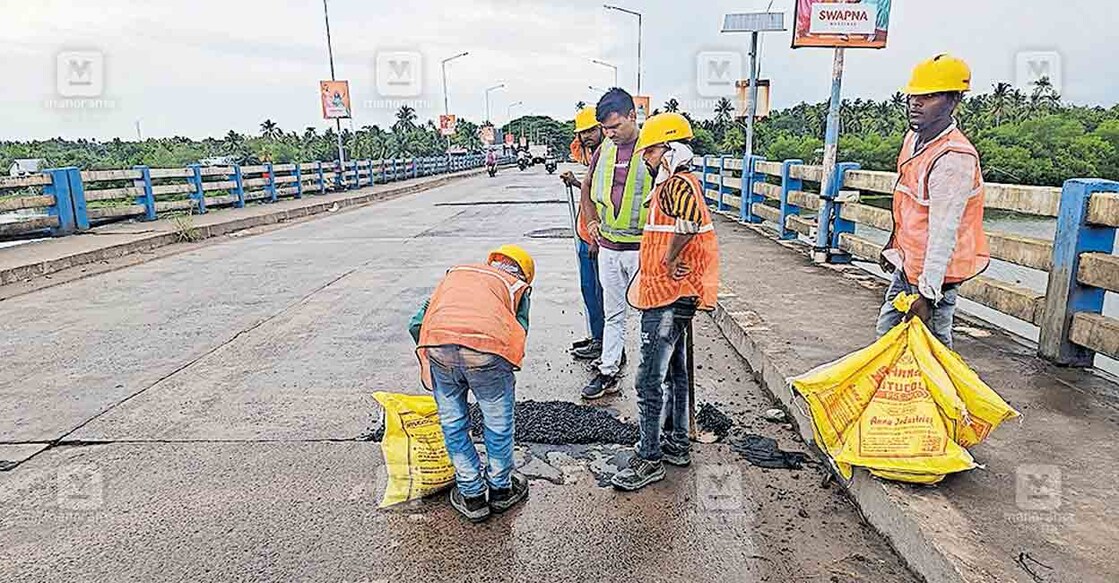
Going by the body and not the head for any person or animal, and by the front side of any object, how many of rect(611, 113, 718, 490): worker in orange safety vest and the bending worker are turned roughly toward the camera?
0

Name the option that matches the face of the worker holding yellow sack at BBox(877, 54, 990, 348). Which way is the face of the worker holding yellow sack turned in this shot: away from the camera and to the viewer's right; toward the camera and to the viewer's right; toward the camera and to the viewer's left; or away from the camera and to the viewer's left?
toward the camera and to the viewer's left

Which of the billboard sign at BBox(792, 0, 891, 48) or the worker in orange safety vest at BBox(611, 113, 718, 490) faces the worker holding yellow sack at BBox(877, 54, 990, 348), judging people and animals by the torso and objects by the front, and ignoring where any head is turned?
the billboard sign

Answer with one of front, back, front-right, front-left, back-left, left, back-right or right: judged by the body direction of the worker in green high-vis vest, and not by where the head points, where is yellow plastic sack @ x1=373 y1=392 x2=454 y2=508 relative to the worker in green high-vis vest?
front-right

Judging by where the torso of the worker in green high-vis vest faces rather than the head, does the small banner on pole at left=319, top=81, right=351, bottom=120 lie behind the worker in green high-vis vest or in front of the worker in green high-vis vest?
behind

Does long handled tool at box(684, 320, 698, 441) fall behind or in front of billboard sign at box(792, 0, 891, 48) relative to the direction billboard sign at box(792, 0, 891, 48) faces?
in front

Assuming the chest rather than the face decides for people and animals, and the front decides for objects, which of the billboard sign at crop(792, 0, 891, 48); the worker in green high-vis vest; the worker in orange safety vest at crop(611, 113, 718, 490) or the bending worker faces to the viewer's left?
the worker in orange safety vest

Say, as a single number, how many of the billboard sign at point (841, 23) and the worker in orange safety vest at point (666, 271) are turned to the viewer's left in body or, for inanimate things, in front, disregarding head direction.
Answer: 1

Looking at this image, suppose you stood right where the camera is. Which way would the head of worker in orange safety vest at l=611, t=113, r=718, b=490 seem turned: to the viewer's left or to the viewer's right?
to the viewer's left

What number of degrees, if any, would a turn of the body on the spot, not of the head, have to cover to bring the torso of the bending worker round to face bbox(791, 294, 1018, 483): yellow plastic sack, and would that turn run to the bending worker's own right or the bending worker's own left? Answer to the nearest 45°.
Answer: approximately 45° to the bending worker's own right

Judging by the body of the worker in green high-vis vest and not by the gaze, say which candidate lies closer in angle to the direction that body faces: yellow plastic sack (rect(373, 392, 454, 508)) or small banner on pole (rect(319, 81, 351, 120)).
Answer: the yellow plastic sack

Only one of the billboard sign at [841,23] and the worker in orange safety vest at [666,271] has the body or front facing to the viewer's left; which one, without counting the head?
the worker in orange safety vest

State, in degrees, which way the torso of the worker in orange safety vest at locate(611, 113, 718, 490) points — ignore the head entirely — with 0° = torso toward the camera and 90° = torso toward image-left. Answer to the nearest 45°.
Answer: approximately 90°

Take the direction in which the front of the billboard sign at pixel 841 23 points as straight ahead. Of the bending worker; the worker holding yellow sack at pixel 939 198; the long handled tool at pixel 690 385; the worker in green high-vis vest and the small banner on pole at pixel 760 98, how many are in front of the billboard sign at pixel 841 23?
4
